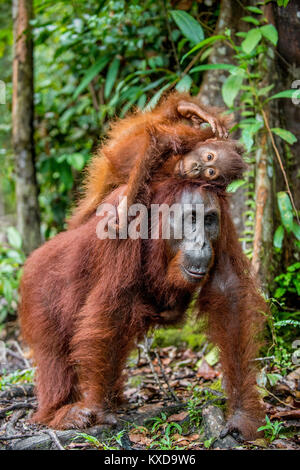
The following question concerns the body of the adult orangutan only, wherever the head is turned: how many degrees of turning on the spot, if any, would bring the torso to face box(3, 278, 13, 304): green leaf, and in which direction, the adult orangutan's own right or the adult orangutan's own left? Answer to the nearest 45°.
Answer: approximately 180°

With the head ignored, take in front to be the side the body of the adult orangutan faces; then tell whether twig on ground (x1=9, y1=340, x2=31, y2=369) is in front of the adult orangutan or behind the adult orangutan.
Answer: behind

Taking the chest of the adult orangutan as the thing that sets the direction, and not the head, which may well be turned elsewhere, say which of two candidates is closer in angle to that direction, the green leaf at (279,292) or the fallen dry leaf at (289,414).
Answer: the fallen dry leaf

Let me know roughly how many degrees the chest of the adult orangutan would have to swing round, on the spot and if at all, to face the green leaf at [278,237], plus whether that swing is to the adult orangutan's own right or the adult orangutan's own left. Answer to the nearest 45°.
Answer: approximately 90° to the adult orangutan's own left

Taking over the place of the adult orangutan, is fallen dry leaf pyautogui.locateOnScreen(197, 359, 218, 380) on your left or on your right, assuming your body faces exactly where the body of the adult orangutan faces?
on your left

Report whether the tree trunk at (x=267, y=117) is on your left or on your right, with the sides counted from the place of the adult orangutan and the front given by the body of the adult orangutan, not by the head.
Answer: on your left

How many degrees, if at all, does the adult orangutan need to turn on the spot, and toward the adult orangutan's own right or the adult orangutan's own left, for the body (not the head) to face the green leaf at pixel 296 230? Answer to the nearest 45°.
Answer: approximately 90° to the adult orangutan's own left

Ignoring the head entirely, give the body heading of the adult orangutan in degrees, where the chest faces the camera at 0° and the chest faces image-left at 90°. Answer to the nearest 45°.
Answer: approximately 315°
